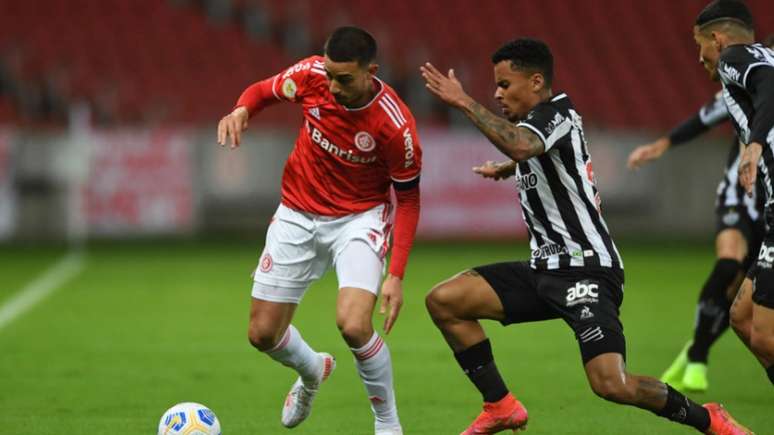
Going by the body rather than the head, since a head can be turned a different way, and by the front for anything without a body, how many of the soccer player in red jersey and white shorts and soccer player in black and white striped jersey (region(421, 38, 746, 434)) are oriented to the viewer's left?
1

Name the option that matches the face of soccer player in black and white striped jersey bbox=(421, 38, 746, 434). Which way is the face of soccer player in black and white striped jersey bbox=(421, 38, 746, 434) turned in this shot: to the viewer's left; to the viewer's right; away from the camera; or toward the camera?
to the viewer's left

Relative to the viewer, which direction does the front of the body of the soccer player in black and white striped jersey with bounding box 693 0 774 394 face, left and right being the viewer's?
facing to the left of the viewer

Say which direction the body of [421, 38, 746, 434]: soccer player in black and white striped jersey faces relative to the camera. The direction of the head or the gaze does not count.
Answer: to the viewer's left

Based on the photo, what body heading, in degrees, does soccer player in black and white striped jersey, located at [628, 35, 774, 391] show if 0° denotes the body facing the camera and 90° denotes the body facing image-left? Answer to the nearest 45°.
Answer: approximately 45°

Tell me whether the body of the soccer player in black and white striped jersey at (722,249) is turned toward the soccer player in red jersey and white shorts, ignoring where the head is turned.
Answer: yes

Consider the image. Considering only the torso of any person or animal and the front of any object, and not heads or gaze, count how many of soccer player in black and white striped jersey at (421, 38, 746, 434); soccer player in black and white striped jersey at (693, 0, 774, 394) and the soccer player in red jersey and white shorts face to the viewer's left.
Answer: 2

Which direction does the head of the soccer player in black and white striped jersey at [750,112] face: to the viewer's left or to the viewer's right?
to the viewer's left

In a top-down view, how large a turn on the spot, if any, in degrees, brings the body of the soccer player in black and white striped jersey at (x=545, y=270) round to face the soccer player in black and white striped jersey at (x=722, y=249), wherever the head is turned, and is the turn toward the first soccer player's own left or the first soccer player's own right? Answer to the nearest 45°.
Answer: approximately 135° to the first soccer player's own right
